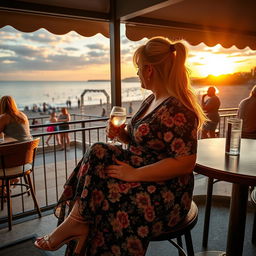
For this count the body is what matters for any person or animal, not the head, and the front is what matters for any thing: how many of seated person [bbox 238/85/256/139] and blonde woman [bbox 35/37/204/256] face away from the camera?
1

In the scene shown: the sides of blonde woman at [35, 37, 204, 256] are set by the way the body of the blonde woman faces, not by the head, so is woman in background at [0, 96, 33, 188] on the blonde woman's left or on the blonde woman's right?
on the blonde woman's right

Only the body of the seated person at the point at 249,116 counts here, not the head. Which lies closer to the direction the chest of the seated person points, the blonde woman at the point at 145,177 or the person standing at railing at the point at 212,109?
the person standing at railing

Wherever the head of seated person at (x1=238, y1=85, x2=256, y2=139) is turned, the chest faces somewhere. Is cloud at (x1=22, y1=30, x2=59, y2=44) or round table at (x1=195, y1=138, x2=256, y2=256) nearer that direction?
the cloud

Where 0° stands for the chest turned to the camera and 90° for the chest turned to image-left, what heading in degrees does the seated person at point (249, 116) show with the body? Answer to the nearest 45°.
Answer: approximately 180°

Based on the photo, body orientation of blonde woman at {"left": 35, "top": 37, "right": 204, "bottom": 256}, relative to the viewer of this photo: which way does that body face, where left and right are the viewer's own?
facing to the left of the viewer

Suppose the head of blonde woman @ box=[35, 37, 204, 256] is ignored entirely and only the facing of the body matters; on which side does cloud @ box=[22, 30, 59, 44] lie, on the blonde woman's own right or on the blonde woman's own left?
on the blonde woman's own right

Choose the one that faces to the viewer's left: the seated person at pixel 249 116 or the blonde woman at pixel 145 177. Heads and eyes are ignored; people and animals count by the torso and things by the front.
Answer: the blonde woman

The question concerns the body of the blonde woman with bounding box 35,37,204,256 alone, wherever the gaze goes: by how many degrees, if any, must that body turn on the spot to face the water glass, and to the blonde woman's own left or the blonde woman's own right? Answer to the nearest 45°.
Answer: approximately 135° to the blonde woman's own right
